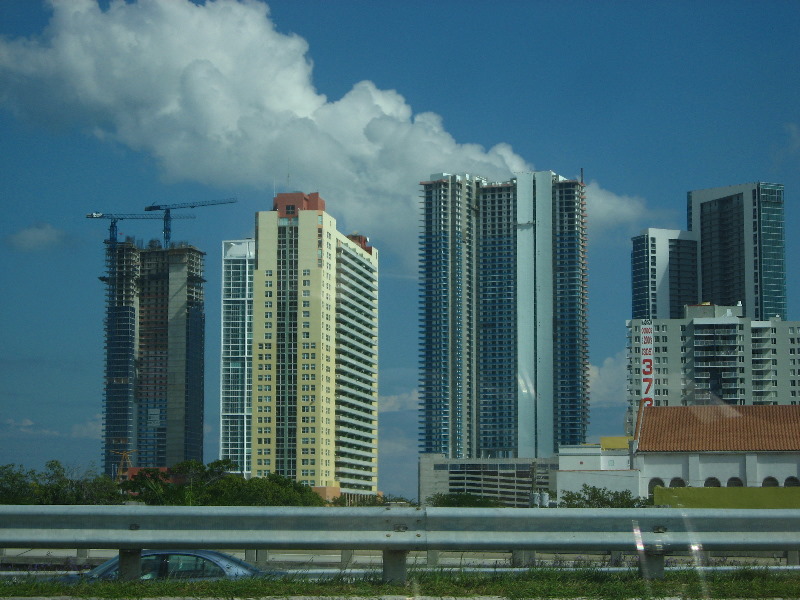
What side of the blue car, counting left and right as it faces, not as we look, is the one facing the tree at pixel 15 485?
right

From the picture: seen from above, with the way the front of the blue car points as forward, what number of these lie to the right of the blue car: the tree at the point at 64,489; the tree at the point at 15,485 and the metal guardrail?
2

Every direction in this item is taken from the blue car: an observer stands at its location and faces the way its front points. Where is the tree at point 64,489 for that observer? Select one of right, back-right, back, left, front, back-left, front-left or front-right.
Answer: right

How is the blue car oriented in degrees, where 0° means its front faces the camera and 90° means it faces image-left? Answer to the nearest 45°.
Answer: approximately 90°
